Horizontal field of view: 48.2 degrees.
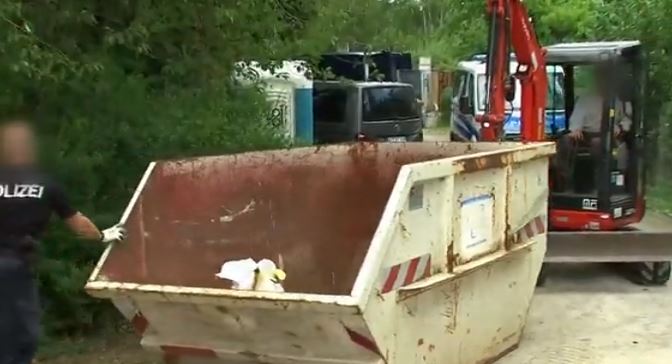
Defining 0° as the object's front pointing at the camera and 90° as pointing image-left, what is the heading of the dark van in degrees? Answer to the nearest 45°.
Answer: approximately 135°

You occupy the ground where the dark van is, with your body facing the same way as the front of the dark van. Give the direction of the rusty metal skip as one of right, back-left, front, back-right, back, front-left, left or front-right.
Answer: back-left

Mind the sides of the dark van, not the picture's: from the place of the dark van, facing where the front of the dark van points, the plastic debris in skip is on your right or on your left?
on your left

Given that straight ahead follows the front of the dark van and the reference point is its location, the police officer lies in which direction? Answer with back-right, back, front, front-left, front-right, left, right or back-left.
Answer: back-left

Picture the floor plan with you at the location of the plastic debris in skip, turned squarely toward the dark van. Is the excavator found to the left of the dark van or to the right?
right
